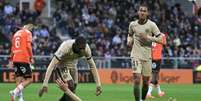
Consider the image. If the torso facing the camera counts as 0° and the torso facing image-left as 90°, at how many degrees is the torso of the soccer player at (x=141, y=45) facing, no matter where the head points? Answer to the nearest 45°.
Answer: approximately 0°

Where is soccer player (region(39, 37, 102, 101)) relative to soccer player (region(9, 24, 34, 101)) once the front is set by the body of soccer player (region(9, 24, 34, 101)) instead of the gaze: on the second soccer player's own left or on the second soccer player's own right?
on the second soccer player's own right

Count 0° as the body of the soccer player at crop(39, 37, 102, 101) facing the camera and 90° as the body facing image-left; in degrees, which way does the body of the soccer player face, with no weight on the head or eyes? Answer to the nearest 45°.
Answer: approximately 315°

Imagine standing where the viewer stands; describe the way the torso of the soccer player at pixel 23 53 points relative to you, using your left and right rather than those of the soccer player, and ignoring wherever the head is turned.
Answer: facing away from the viewer and to the right of the viewer

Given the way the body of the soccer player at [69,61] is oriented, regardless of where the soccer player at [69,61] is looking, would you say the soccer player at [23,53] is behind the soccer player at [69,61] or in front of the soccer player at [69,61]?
behind

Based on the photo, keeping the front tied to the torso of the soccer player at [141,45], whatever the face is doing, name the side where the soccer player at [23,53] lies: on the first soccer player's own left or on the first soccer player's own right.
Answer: on the first soccer player's own right
